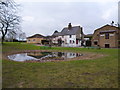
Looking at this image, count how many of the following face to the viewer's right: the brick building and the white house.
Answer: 0

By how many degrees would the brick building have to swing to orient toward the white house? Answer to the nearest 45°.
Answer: approximately 135° to its right

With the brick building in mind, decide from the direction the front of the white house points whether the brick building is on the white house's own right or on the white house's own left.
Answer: on the white house's own left

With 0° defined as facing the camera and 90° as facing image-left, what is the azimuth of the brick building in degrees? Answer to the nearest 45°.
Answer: approximately 0°

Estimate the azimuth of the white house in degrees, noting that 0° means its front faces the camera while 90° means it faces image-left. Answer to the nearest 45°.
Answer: approximately 45°
